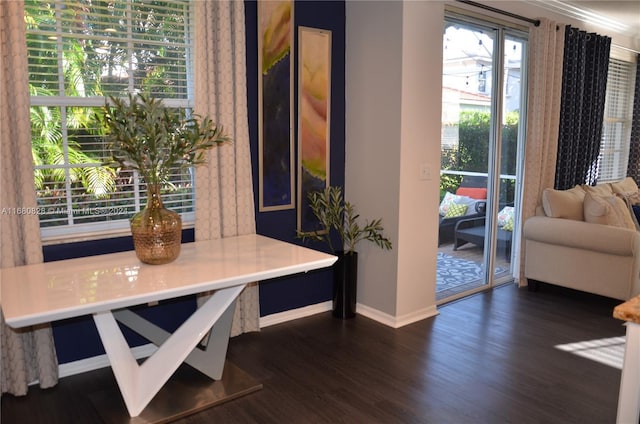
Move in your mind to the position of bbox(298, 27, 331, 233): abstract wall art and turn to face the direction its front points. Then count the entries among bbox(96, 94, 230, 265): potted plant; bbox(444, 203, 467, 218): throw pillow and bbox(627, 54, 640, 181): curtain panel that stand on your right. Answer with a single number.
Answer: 1

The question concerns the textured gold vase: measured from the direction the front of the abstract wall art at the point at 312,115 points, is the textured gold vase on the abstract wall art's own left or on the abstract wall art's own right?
on the abstract wall art's own right

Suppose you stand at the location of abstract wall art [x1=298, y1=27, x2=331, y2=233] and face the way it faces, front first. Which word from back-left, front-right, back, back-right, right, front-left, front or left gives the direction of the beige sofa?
front-left

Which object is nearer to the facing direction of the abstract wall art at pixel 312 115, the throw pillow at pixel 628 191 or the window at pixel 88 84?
the throw pillow

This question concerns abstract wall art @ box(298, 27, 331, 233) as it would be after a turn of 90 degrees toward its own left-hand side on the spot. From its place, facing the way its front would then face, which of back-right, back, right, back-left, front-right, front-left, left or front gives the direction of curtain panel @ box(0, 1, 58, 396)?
back

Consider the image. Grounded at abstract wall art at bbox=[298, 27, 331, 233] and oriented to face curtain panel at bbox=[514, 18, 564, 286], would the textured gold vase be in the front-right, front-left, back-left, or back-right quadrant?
back-right

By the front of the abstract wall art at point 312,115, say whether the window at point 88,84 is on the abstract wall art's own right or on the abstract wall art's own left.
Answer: on the abstract wall art's own right

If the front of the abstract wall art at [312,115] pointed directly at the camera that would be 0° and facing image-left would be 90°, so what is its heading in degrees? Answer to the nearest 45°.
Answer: approximately 315°

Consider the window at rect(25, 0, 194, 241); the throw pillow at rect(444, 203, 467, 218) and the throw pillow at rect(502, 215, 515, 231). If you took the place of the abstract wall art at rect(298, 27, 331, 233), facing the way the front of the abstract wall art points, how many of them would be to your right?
1

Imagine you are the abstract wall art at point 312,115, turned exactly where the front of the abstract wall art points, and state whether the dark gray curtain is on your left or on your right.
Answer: on your left

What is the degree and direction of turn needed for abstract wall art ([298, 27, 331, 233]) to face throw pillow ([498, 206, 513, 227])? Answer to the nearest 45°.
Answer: approximately 90° to its left

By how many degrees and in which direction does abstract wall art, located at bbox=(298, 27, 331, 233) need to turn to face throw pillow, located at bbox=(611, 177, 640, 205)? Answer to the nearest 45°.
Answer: approximately 90° to its left

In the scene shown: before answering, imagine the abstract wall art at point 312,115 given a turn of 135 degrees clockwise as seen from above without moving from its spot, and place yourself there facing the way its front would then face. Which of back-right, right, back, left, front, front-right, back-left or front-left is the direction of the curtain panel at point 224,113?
front-left
